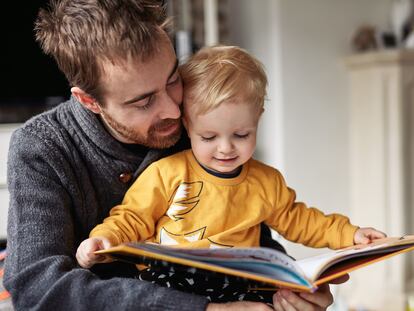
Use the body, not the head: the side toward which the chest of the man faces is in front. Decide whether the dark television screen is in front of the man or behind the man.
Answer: behind

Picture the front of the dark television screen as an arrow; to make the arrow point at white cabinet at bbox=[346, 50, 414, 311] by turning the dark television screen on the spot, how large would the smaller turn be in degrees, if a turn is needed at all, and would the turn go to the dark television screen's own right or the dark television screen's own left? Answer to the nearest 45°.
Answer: approximately 90° to the dark television screen's own left

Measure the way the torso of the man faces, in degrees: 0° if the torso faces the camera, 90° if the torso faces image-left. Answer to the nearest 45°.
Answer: approximately 315°

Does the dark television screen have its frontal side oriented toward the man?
yes

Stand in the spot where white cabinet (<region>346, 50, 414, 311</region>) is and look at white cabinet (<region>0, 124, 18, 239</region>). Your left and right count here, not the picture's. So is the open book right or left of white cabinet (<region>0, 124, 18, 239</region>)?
left

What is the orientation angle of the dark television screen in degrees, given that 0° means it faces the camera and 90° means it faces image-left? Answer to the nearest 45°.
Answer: approximately 0°
